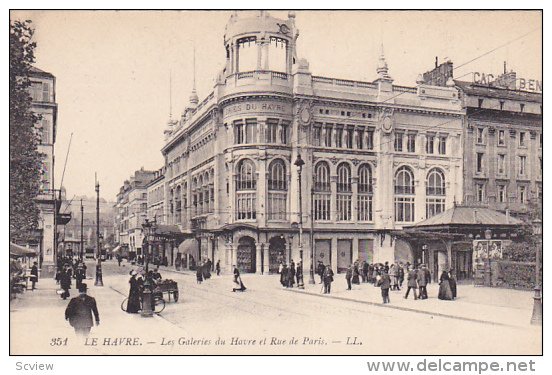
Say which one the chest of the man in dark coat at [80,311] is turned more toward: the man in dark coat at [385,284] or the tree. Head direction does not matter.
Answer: the tree

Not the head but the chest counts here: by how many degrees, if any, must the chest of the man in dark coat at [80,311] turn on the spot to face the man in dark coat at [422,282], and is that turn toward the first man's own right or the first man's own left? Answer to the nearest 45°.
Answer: approximately 45° to the first man's own right

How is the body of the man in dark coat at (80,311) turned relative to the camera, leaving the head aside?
away from the camera

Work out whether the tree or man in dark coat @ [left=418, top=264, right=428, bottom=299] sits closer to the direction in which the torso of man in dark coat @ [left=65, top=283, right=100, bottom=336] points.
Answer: the tree

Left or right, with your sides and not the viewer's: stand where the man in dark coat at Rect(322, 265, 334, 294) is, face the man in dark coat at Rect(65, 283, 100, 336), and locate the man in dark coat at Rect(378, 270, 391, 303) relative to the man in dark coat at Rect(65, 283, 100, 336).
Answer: left

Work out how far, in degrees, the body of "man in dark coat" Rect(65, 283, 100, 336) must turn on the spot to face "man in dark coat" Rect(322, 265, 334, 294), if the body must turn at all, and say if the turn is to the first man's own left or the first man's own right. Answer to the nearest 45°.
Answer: approximately 45° to the first man's own right

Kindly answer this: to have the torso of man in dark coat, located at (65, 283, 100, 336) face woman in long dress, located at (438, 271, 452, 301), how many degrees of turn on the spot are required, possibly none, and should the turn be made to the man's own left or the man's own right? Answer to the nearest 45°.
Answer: approximately 45° to the man's own right

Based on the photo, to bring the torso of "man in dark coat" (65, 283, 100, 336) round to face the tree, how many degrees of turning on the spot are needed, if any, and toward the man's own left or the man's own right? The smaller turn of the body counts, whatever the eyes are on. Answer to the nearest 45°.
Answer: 0° — they already face it
